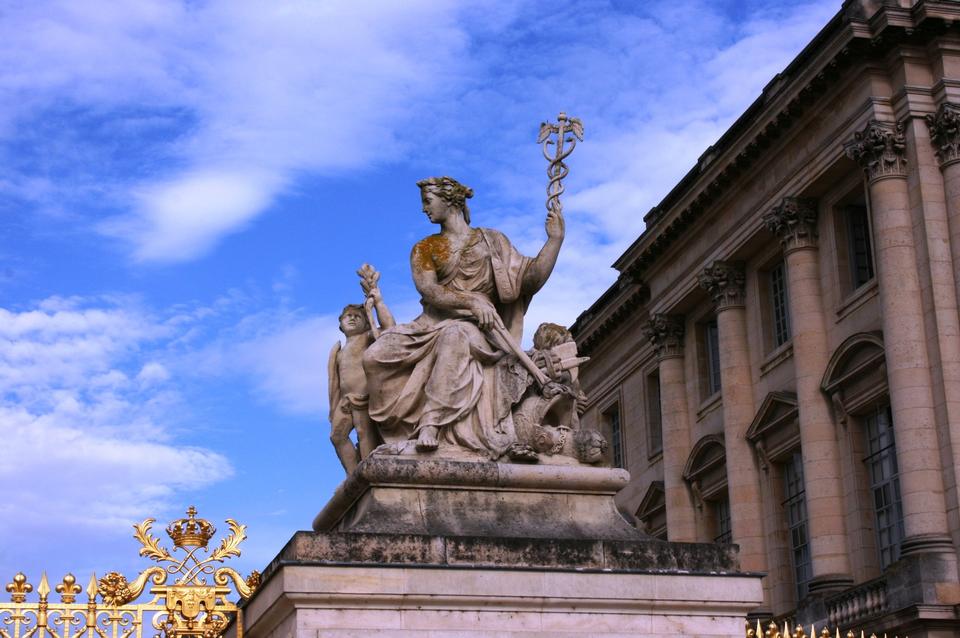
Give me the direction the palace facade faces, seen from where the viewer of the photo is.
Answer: facing the viewer and to the left of the viewer

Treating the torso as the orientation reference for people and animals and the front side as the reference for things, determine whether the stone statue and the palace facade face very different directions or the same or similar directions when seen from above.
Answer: same or similar directions

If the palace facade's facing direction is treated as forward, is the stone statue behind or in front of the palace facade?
in front

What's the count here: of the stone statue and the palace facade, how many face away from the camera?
0
